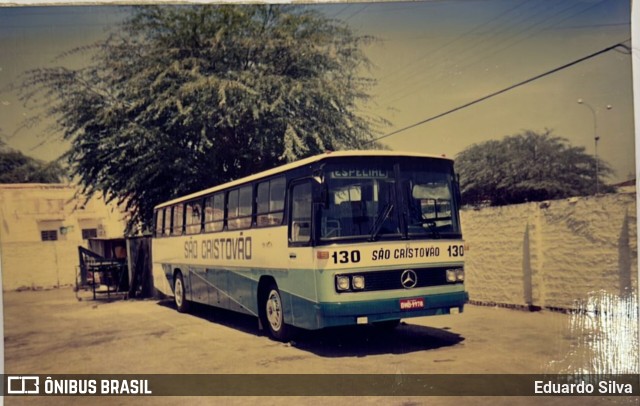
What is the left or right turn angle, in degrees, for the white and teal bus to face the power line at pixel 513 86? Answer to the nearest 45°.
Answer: approximately 45° to its left

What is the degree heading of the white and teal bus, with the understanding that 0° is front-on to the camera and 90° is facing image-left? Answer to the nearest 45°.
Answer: approximately 315°

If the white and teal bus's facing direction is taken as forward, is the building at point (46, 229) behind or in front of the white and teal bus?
behind

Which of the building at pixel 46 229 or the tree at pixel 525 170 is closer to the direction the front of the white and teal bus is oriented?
the tree

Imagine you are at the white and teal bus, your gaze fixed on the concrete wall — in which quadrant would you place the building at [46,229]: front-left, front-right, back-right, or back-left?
back-left

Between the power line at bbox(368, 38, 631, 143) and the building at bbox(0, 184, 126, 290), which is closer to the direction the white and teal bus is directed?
the power line

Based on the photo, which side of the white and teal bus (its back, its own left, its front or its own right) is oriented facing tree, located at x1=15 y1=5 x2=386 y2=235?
back
